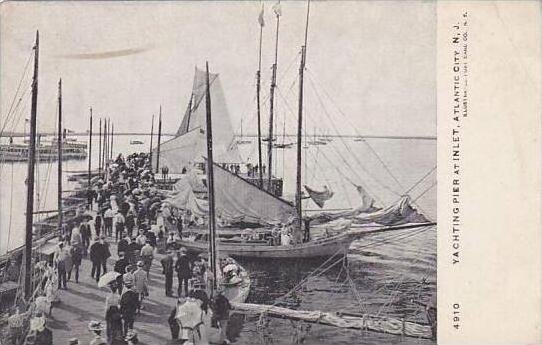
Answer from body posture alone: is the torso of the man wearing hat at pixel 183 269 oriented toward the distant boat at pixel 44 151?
no

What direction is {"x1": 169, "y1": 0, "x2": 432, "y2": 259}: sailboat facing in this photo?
to the viewer's right

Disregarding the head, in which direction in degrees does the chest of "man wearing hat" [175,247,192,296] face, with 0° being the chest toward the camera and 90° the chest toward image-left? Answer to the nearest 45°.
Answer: approximately 180°

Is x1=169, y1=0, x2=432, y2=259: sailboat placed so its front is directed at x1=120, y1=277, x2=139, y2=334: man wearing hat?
no

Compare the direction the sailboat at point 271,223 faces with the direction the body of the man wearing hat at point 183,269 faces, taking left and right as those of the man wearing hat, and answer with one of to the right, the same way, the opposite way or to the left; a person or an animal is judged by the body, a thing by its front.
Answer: to the right

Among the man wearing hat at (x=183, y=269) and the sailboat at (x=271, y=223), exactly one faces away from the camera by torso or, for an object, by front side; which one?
the man wearing hat

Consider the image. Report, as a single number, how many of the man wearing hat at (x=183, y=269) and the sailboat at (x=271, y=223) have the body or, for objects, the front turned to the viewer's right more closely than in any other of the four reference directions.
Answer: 1
